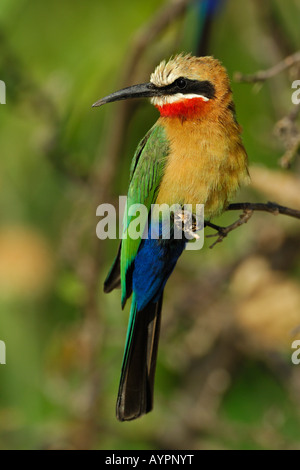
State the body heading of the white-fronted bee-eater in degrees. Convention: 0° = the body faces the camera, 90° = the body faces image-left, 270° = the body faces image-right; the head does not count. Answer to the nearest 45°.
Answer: approximately 315°
